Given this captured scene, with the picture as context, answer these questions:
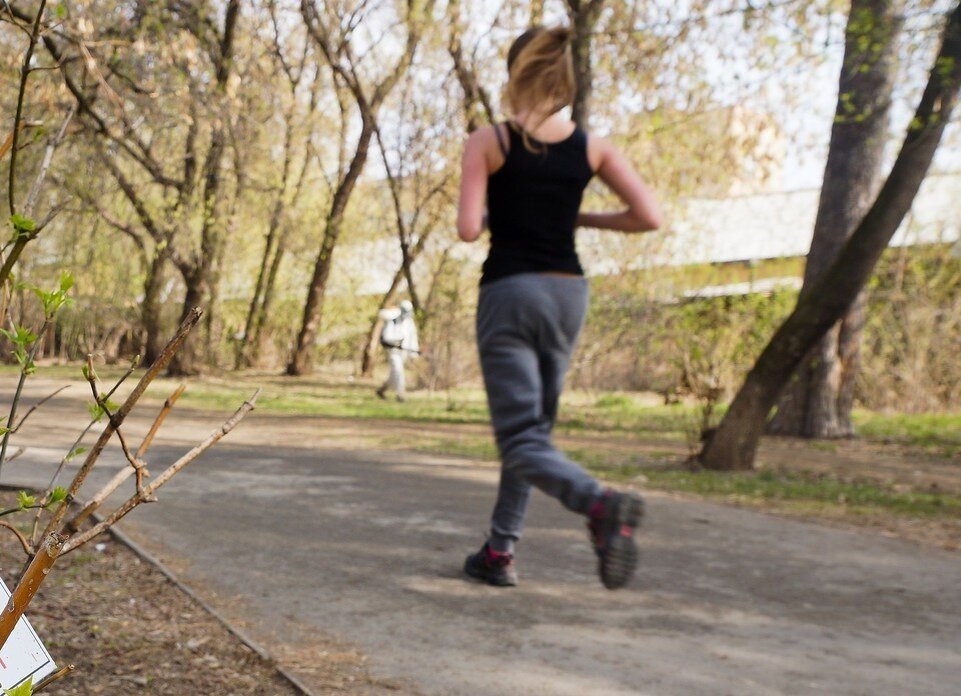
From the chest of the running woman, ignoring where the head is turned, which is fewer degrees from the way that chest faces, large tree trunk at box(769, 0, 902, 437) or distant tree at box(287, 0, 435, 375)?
the distant tree

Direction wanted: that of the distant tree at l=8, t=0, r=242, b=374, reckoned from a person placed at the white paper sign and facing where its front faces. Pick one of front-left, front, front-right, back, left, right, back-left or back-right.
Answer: back

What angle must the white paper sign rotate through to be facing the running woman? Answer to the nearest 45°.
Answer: approximately 135° to its left

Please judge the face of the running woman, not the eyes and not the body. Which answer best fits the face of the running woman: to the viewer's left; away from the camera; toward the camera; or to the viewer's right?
away from the camera

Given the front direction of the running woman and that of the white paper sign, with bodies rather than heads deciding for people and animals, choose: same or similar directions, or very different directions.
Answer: very different directions

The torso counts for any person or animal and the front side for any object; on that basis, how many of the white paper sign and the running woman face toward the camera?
1

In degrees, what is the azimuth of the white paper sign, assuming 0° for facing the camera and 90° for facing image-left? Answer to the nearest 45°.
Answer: approximately 0°

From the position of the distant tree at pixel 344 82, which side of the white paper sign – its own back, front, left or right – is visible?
back

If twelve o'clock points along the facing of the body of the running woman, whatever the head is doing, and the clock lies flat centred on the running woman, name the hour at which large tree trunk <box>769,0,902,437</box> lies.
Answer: The large tree trunk is roughly at 2 o'clock from the running woman.

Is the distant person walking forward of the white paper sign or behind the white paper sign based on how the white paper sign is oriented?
behind

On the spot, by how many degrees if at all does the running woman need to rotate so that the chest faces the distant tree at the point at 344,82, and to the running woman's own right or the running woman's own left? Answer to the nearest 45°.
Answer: approximately 45° to the running woman's own right
